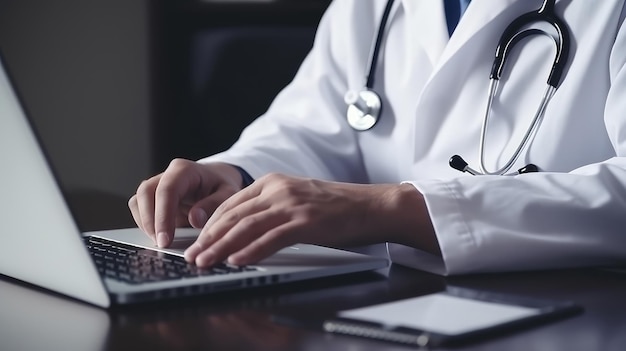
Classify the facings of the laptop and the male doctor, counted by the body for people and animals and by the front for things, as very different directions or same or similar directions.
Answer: very different directions

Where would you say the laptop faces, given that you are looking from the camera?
facing away from the viewer and to the right of the viewer

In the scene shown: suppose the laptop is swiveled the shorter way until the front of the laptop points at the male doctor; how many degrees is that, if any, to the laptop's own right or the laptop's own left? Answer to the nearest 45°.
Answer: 0° — it already faces them

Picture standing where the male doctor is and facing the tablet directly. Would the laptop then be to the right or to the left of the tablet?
right
